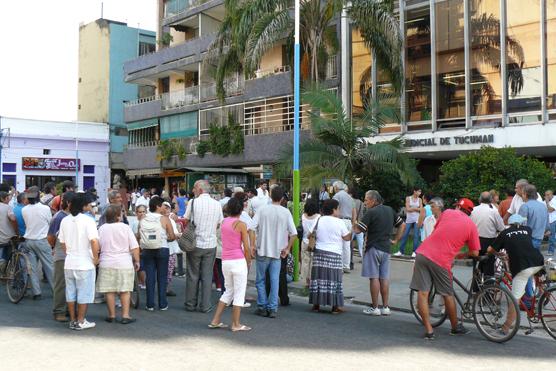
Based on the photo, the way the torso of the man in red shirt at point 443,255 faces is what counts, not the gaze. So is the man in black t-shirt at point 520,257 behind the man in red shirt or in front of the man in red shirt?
in front

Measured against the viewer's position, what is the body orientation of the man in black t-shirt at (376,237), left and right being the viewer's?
facing away from the viewer and to the left of the viewer

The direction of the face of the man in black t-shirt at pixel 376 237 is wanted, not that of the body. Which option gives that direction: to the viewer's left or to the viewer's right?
to the viewer's left

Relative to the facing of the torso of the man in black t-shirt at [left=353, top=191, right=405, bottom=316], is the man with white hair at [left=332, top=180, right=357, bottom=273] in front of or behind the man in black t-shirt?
in front

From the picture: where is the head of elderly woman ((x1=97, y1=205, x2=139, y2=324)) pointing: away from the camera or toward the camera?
away from the camera

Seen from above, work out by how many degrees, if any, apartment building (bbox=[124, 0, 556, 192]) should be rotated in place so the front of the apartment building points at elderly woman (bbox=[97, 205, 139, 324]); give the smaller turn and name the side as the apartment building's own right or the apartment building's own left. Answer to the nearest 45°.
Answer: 0° — it already faces them

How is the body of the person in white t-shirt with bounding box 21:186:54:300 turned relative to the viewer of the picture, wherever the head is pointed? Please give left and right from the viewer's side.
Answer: facing away from the viewer
